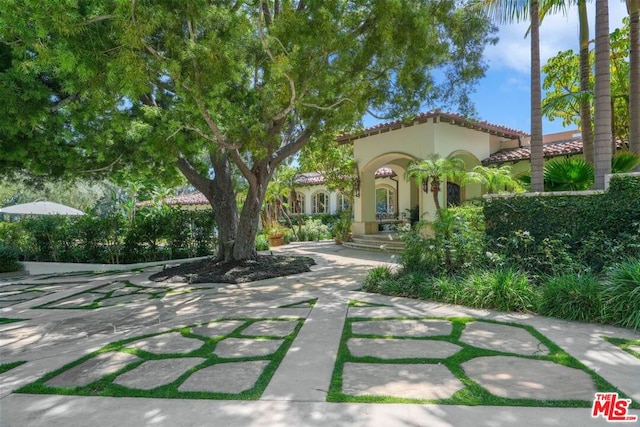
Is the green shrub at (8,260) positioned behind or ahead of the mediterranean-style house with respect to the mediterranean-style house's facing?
ahead

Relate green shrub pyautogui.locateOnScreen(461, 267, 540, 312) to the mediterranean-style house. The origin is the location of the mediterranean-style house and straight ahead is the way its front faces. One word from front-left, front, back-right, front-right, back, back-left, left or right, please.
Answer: front-left

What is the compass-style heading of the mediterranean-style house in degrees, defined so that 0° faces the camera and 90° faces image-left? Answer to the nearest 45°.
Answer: approximately 45°

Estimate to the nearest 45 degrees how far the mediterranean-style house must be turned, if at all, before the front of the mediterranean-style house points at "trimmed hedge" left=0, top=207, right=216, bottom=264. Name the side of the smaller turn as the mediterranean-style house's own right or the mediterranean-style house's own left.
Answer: approximately 45° to the mediterranean-style house's own right

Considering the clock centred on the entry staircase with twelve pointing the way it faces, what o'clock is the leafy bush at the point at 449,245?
The leafy bush is roughly at 10 o'clock from the entry staircase.

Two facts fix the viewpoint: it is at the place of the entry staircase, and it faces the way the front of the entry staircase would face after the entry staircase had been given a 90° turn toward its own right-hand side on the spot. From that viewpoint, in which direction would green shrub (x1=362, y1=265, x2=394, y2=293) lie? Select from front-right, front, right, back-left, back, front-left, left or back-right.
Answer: back-left

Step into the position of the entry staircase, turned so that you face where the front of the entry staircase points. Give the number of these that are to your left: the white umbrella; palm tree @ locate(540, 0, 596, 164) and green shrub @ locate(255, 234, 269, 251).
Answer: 1

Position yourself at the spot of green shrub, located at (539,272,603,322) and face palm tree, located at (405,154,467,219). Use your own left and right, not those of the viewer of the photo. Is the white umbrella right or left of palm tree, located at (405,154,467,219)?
left

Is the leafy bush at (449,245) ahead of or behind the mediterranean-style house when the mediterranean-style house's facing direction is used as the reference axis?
ahead
